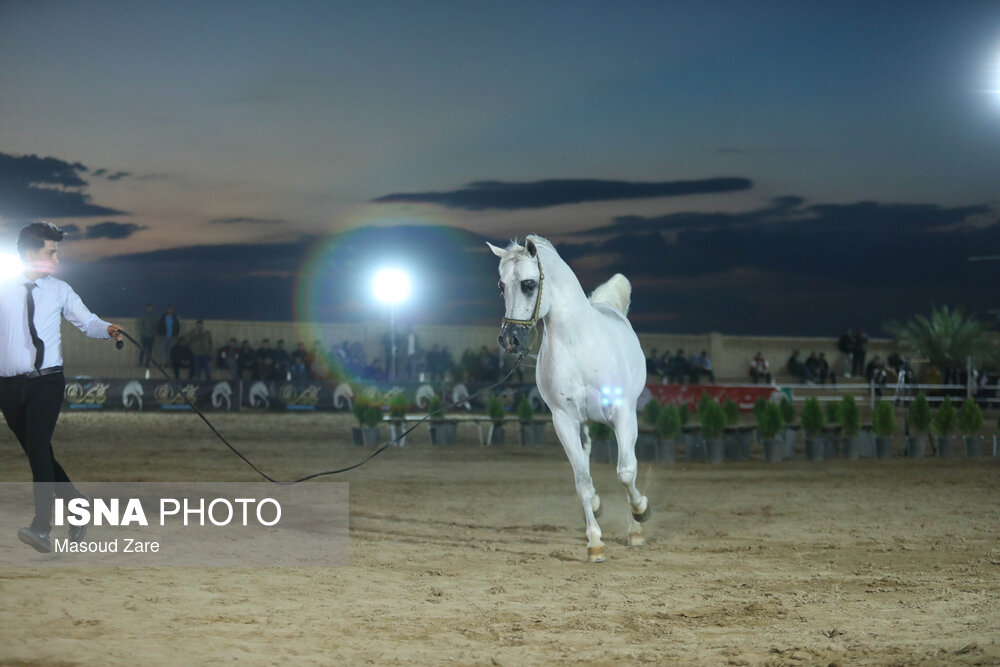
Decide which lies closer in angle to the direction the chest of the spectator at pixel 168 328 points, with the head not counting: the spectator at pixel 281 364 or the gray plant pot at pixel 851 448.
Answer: the gray plant pot

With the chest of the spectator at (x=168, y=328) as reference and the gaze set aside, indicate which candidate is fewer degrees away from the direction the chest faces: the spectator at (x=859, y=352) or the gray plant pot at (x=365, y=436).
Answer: the gray plant pot

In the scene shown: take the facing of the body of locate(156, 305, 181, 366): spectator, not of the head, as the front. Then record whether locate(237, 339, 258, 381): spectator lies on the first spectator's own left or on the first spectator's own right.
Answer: on the first spectator's own left

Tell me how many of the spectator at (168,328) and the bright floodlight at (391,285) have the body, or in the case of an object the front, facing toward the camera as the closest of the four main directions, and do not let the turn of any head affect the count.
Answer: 2

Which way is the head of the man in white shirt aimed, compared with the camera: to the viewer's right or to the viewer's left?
to the viewer's right

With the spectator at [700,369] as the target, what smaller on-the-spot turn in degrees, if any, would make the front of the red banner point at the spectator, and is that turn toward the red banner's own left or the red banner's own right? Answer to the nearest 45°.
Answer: approximately 180°

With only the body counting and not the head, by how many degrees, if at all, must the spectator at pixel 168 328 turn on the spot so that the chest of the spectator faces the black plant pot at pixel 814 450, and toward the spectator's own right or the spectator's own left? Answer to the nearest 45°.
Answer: approximately 45° to the spectator's own left

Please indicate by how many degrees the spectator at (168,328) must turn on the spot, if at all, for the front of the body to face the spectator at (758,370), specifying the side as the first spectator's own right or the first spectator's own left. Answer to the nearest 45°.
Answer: approximately 90° to the first spectator's own left

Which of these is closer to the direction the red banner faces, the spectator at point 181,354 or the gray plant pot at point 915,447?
the gray plant pot

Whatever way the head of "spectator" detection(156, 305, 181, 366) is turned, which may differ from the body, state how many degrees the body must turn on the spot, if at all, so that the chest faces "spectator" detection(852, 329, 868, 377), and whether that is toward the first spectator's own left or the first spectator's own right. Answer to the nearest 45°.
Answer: approximately 90° to the first spectator's own left

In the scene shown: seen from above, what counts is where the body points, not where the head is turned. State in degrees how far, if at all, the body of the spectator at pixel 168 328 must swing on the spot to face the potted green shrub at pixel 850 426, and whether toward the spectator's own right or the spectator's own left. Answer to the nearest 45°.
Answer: approximately 45° to the spectator's own left

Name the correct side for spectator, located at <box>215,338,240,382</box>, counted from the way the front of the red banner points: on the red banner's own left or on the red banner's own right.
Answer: on the red banner's own right

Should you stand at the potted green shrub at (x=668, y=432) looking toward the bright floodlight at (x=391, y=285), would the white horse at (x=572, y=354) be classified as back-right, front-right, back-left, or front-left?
back-left
